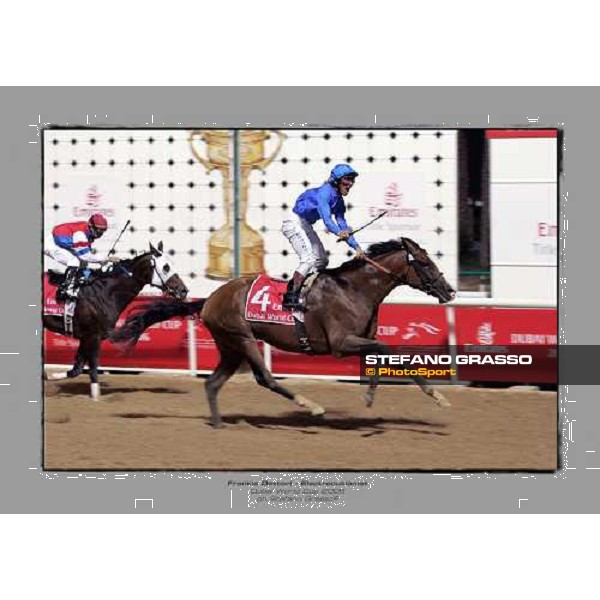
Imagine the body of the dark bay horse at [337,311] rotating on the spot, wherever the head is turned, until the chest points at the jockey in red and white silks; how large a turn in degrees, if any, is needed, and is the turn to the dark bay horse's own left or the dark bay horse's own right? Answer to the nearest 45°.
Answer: approximately 180°

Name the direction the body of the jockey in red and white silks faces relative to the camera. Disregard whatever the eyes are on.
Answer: to the viewer's right

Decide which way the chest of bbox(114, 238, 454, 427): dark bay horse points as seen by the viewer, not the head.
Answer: to the viewer's right

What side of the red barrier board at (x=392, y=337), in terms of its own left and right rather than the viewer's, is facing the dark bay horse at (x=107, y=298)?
right

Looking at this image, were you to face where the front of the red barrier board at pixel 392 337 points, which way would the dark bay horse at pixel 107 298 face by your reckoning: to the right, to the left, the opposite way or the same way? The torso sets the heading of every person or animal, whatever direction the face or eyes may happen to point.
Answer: to the left

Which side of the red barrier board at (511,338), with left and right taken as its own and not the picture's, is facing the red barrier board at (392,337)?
right

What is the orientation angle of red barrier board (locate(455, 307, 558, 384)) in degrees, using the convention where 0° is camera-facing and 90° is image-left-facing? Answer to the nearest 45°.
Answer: approximately 0°

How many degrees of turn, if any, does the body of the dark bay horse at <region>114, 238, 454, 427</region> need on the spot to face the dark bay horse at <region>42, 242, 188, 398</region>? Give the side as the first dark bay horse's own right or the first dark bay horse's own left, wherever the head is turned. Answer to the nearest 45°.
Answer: approximately 180°

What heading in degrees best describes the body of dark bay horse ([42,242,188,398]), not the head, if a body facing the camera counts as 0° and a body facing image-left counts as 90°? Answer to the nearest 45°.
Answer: approximately 270°
